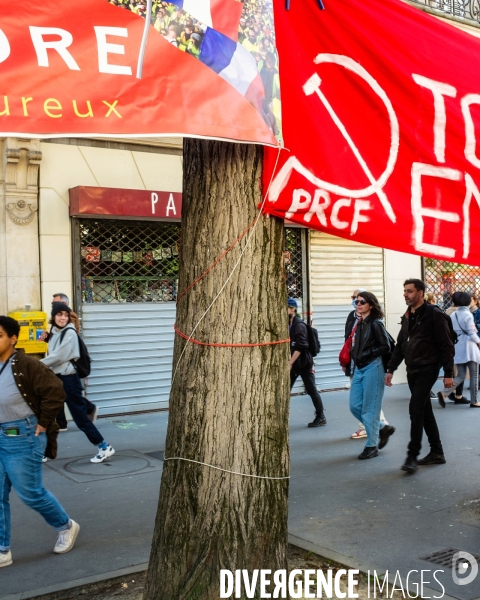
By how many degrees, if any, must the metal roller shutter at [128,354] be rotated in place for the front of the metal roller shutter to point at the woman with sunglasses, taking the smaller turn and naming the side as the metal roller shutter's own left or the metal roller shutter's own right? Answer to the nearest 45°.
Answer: approximately 45° to the metal roller shutter's own left

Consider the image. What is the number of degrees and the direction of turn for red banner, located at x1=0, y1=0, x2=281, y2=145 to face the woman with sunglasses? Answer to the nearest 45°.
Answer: approximately 135° to its left

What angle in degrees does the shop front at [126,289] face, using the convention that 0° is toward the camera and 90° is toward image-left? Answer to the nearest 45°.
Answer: approximately 0°

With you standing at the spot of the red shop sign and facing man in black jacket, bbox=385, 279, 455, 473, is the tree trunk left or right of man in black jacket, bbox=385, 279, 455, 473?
right

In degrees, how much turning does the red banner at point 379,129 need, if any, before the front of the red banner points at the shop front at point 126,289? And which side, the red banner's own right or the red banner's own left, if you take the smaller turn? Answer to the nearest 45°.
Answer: approximately 135° to the red banner's own right
